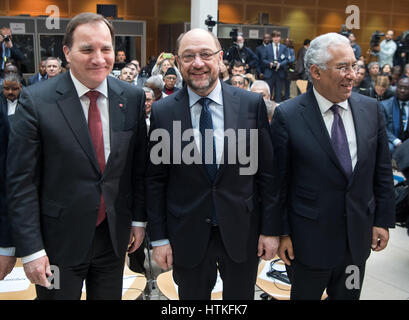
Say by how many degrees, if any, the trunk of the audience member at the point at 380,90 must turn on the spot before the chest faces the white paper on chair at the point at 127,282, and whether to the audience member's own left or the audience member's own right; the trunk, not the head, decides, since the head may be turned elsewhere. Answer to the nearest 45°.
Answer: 0° — they already face it

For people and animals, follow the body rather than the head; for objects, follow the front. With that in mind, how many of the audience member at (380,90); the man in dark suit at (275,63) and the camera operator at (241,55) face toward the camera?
3

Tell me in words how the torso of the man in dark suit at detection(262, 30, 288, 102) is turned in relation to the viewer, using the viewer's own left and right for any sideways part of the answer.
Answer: facing the viewer

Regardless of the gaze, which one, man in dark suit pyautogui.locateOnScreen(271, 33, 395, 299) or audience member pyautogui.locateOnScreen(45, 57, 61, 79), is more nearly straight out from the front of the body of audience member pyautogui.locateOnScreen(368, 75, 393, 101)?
the man in dark suit

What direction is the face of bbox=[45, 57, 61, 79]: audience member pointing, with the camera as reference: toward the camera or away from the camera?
toward the camera

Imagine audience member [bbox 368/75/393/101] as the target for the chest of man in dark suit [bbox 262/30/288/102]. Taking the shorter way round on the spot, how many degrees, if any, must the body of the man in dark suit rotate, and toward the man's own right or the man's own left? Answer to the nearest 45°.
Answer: approximately 45° to the man's own left

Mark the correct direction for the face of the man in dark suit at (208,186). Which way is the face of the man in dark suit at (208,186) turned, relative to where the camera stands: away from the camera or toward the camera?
toward the camera

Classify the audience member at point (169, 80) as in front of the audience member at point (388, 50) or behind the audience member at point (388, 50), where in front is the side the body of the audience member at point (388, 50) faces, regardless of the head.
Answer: in front

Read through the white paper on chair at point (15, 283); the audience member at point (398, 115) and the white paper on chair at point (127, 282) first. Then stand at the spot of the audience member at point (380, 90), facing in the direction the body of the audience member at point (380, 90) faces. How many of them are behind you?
0

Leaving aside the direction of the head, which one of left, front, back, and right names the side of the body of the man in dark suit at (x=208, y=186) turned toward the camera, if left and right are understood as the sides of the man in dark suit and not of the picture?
front

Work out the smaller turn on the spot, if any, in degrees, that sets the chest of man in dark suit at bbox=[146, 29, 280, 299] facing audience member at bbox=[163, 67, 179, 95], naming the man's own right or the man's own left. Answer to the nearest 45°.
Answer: approximately 180°

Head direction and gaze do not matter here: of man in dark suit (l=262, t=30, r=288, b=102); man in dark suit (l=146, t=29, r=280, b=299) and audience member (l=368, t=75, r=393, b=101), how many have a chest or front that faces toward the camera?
3

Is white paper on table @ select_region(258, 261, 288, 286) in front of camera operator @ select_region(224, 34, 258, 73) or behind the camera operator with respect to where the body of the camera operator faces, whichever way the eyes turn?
in front
